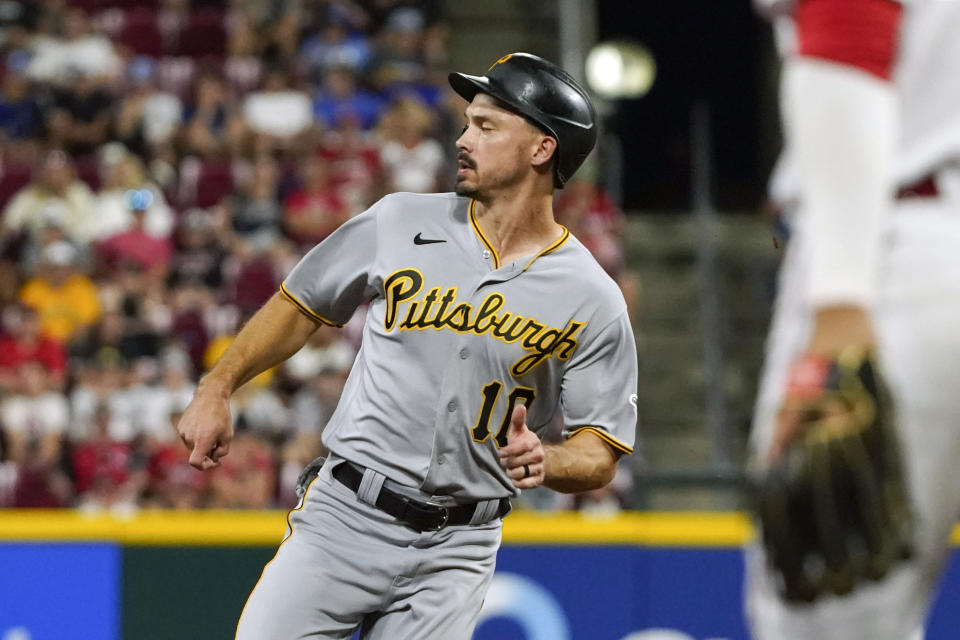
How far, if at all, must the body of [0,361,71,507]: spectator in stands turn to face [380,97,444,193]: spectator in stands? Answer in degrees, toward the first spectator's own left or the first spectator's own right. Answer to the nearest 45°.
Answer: approximately 135° to the first spectator's own left

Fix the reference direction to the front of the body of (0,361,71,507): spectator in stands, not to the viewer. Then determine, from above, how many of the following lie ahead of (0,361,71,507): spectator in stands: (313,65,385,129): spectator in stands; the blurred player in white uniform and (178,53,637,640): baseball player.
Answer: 2

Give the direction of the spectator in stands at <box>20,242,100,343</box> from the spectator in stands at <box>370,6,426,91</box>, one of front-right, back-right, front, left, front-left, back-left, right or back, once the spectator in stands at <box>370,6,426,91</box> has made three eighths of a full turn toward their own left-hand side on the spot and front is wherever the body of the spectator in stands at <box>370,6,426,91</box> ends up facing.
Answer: back

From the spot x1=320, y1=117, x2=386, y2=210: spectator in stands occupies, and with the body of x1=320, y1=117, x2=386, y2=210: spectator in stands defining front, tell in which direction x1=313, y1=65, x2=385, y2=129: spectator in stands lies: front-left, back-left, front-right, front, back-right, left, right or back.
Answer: back

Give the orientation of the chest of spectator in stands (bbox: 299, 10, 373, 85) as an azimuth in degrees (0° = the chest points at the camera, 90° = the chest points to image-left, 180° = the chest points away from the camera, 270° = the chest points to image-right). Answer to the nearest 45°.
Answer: approximately 0°

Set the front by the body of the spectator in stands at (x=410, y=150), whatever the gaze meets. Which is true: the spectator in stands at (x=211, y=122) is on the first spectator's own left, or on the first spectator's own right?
on the first spectator's own right

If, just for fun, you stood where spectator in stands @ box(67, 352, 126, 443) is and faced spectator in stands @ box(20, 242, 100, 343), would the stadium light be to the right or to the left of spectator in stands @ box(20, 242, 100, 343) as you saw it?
right
